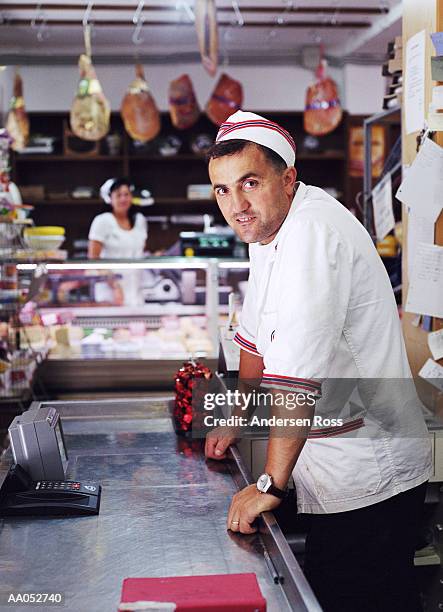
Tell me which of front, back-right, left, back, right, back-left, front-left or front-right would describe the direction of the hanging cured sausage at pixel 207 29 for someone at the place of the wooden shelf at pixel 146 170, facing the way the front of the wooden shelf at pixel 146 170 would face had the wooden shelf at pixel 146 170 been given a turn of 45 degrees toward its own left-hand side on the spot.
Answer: front-right

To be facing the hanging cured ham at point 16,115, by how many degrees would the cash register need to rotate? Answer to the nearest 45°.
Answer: approximately 90° to its left

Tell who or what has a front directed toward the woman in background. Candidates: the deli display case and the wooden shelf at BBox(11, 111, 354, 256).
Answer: the wooden shelf

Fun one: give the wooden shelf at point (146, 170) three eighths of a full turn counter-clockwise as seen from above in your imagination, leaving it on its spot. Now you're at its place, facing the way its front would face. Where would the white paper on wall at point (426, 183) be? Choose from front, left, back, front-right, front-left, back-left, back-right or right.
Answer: back-right

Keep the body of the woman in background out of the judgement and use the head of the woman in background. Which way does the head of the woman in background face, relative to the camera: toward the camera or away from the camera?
toward the camera

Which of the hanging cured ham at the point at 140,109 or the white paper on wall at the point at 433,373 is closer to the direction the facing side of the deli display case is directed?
the white paper on wall

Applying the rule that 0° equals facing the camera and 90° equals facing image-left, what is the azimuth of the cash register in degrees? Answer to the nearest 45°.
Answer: approximately 270°

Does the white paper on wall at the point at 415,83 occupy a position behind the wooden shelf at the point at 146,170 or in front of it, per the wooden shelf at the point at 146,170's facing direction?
in front

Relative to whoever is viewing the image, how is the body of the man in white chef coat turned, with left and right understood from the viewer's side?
facing to the left of the viewer

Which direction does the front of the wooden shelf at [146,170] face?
toward the camera

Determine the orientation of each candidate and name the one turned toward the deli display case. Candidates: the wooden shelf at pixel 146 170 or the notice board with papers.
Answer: the wooden shelf

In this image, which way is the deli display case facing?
toward the camera

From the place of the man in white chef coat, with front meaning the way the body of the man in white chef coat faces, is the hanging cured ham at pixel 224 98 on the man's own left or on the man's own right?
on the man's own right

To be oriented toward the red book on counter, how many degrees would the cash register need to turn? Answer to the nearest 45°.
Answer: approximately 90° to its right

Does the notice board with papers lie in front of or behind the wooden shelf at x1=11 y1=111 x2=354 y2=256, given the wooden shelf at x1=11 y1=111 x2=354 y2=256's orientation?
in front

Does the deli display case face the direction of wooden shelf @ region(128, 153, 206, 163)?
no

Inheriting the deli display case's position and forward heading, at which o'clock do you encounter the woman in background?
The woman in background is roughly at 6 o'clock from the deli display case.

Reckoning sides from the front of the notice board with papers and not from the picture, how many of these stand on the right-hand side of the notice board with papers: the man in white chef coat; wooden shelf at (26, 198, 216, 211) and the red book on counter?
1

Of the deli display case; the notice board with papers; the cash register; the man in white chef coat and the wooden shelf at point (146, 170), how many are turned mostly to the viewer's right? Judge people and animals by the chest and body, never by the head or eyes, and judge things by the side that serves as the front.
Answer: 1
